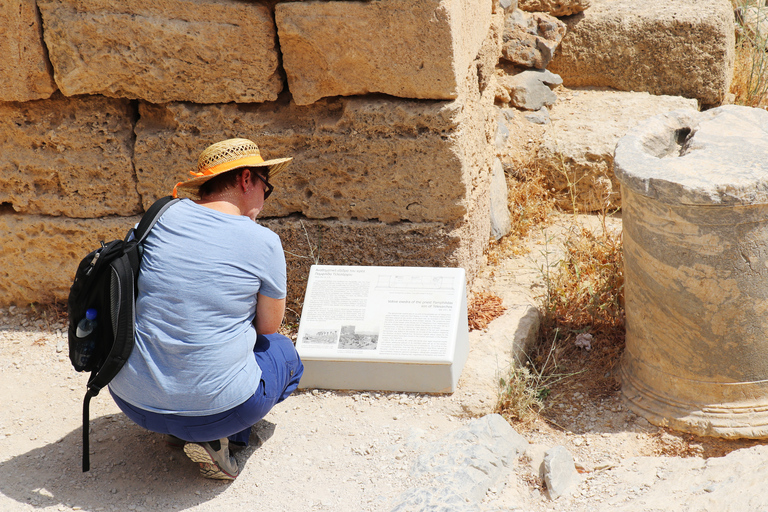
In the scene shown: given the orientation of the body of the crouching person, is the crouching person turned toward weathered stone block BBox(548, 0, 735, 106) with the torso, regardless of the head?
yes

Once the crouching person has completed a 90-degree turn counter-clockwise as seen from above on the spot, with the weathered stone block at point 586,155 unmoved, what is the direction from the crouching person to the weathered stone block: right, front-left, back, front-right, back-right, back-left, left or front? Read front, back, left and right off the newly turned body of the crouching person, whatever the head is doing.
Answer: right

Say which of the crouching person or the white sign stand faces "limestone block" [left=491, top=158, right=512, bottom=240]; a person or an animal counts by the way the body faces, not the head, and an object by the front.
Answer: the crouching person

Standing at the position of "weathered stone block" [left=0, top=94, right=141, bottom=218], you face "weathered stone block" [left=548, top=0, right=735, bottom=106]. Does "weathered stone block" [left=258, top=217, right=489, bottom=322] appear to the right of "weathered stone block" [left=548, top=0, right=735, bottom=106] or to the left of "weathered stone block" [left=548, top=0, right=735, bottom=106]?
right

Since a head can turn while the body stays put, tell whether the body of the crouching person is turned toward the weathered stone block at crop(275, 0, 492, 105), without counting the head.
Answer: yes

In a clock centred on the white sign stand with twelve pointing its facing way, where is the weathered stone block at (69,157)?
The weathered stone block is roughly at 4 o'clock from the white sign stand.

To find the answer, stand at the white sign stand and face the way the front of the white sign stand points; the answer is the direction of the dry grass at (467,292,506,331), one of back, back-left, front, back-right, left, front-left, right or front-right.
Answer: back-left

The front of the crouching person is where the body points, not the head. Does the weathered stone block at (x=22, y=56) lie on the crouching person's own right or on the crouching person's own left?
on the crouching person's own left

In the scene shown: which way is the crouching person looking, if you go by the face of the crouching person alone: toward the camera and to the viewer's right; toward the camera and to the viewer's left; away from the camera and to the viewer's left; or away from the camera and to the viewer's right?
away from the camera and to the viewer's right

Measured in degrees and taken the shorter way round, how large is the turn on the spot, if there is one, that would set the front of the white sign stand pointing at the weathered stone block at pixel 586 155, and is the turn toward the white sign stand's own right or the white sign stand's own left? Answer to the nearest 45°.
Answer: approximately 135° to the white sign stand's own left

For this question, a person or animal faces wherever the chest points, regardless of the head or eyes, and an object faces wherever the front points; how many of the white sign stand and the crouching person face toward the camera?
1

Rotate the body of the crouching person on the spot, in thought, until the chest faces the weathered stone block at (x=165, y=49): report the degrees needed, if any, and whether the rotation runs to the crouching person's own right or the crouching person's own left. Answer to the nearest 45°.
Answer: approximately 45° to the crouching person's own left

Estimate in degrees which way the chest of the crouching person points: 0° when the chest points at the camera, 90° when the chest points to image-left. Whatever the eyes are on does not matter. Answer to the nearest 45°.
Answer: approximately 225°

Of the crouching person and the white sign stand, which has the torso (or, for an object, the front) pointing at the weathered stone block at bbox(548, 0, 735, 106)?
the crouching person

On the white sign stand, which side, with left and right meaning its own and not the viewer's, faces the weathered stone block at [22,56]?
right

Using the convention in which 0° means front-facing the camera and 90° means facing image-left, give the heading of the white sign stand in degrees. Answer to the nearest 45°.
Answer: approximately 0°

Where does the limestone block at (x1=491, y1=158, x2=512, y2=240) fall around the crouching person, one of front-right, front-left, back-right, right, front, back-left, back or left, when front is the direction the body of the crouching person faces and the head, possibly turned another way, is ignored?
front
